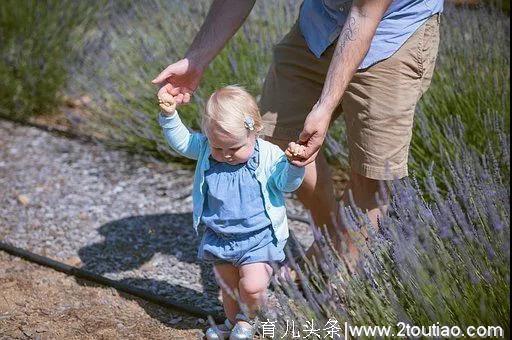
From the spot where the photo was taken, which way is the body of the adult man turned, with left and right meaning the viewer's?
facing the viewer and to the left of the viewer

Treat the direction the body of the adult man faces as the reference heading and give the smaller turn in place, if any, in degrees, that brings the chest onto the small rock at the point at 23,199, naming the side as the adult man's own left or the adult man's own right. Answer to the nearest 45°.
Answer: approximately 90° to the adult man's own right

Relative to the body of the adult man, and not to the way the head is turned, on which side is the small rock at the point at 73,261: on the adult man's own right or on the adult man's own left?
on the adult man's own right
